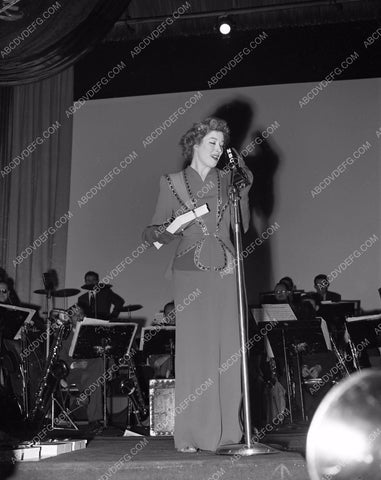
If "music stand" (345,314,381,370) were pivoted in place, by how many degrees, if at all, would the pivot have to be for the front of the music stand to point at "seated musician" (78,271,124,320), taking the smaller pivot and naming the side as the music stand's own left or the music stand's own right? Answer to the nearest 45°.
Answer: approximately 45° to the music stand's own left

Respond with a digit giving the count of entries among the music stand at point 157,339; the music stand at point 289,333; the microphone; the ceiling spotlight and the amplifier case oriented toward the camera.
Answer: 2

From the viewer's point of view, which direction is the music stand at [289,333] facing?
away from the camera

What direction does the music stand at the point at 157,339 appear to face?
away from the camera

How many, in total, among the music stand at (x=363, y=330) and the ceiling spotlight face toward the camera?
1

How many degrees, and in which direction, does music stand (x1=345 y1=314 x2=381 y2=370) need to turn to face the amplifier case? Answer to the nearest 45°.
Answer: approximately 90° to its left

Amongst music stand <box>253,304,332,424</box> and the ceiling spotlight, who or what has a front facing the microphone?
the ceiling spotlight

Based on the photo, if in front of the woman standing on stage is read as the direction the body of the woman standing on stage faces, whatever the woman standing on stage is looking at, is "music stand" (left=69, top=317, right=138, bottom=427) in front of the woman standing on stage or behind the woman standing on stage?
behind

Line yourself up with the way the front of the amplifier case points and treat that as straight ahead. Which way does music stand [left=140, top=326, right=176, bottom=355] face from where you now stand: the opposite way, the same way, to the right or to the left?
the opposite way
